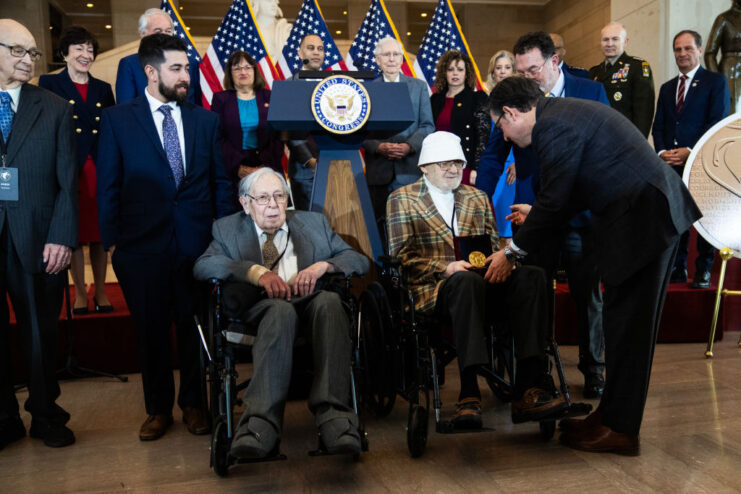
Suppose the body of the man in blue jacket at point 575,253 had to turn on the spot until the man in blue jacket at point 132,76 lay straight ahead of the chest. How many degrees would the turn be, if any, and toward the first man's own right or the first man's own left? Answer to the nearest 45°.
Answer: approximately 45° to the first man's own right

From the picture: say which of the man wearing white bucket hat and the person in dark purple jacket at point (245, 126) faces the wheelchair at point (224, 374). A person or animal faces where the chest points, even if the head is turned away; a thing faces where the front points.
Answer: the person in dark purple jacket

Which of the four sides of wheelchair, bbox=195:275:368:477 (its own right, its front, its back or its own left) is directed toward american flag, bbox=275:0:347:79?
back

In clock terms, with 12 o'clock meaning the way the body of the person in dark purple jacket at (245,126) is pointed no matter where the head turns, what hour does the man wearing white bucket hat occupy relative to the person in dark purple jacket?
The man wearing white bucket hat is roughly at 11 o'clock from the person in dark purple jacket.

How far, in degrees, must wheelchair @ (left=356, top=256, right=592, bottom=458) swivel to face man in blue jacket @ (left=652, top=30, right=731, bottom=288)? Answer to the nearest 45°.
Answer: approximately 90° to its left

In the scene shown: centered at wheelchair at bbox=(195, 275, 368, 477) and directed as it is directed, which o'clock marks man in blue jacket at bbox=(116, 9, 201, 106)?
The man in blue jacket is roughly at 5 o'clock from the wheelchair.

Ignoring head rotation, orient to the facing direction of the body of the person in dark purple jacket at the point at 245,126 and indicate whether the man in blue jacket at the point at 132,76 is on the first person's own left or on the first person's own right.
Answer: on the first person's own right

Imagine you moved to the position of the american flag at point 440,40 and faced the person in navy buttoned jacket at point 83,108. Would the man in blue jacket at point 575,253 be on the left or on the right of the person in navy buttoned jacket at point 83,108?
left

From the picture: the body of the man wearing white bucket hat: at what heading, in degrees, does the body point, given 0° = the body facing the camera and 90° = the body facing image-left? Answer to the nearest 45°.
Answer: approximately 315°
